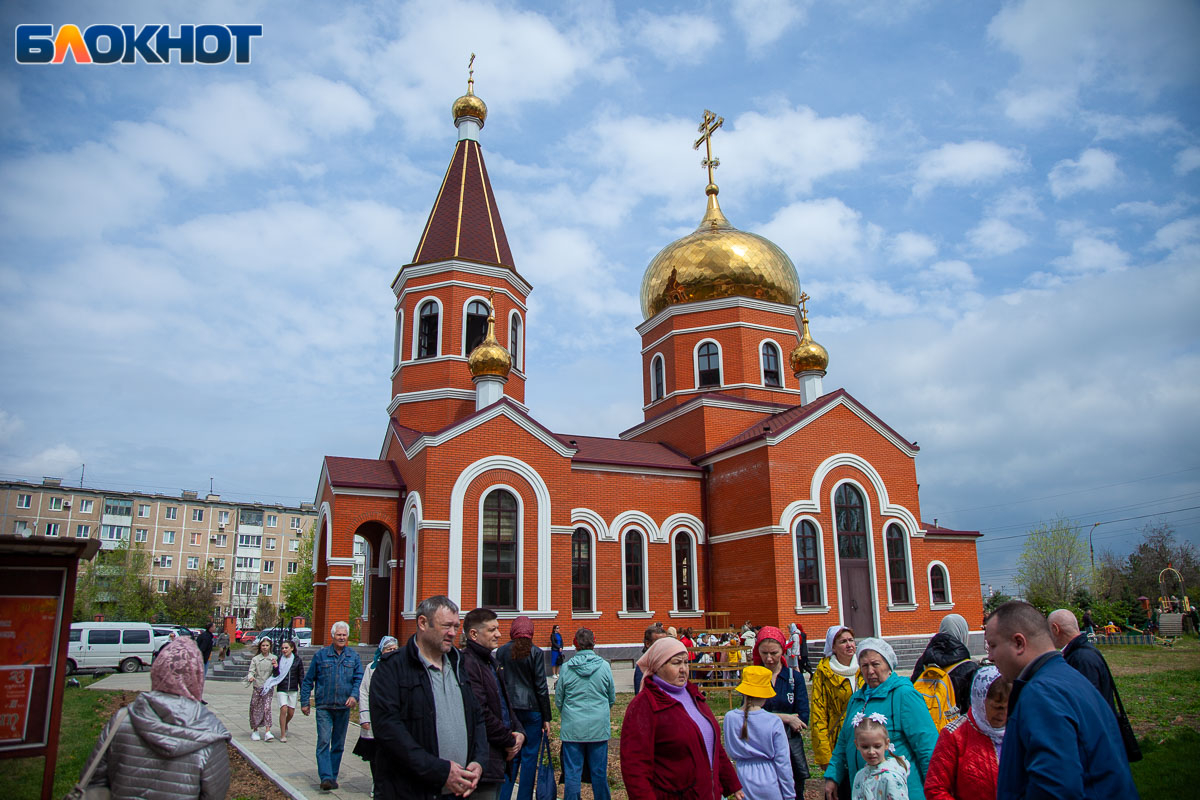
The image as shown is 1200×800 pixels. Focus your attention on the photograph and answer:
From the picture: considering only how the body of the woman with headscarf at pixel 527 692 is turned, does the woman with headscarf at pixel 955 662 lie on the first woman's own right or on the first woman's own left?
on the first woman's own right

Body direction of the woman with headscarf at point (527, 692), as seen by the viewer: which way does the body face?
away from the camera

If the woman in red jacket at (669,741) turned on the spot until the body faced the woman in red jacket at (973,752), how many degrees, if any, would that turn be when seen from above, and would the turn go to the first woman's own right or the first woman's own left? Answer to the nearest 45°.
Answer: approximately 45° to the first woman's own left

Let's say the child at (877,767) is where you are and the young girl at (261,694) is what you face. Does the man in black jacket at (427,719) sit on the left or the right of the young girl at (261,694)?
left

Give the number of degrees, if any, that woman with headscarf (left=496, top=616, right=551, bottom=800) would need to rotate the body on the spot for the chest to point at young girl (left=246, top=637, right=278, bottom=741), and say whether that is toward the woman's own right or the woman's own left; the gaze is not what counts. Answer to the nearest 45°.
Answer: approximately 45° to the woman's own left

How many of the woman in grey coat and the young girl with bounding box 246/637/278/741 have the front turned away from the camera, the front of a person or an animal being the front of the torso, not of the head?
1

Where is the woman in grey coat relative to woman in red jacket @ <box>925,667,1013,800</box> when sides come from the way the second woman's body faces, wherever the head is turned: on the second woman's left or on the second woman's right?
on the second woman's right

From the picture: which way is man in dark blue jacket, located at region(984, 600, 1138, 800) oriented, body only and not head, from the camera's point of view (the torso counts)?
to the viewer's left

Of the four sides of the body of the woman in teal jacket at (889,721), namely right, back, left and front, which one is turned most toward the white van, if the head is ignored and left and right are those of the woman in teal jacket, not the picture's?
right

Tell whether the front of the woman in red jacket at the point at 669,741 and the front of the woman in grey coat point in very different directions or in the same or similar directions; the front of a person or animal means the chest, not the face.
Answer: very different directions
